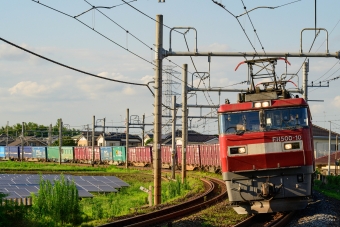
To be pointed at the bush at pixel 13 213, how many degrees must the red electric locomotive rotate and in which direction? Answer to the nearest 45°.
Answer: approximately 90° to its right

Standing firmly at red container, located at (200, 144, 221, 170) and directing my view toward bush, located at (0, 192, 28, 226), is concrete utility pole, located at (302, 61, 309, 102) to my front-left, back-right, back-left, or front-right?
front-left

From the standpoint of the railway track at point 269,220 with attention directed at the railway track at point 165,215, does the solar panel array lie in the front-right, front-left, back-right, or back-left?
front-right

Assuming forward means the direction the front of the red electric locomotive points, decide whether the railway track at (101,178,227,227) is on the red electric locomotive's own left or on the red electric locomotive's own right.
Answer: on the red electric locomotive's own right

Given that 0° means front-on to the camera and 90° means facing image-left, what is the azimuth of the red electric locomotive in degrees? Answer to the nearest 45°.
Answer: approximately 0°

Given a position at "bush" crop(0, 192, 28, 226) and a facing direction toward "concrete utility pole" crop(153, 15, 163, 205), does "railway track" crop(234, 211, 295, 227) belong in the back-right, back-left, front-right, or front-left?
front-right

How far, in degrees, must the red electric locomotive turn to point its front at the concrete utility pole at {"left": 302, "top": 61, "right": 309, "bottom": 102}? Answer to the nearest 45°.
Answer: approximately 180°

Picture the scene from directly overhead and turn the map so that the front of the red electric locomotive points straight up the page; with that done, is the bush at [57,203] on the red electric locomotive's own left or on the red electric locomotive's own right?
on the red electric locomotive's own right

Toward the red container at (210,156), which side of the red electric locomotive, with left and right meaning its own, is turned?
back
